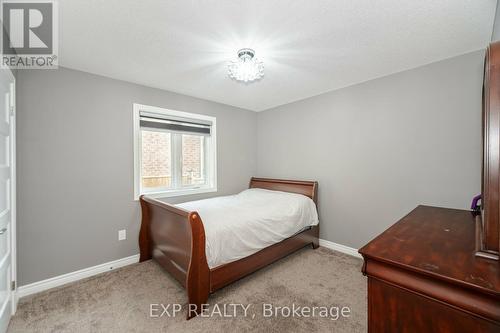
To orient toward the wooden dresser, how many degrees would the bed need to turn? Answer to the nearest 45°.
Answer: approximately 90° to its left

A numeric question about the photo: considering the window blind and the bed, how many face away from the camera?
0

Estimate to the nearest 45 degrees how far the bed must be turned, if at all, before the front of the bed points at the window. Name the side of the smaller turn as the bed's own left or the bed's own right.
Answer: approximately 90° to the bed's own right

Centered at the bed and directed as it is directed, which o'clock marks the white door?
The white door is roughly at 1 o'clock from the bed.

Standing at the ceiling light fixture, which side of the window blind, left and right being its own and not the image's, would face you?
front

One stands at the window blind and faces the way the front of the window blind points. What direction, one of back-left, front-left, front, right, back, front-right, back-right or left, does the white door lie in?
right

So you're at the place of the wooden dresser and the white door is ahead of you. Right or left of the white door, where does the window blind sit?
right

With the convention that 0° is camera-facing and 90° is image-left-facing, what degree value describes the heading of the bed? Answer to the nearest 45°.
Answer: approximately 45°

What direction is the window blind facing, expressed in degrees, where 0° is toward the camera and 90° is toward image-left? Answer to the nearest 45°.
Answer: approximately 315°
